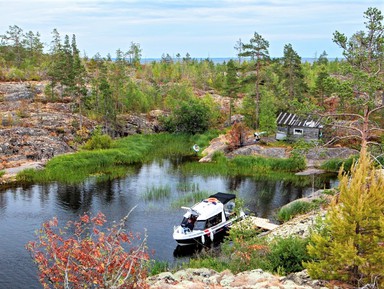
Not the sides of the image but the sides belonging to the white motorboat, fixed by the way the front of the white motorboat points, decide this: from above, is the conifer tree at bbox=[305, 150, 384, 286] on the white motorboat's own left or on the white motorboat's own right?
on the white motorboat's own left

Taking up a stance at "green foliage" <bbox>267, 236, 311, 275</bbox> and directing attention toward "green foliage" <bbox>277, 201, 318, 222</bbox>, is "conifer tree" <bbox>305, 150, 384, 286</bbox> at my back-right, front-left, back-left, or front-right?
back-right

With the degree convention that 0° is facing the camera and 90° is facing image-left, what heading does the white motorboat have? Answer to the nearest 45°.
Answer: approximately 45°

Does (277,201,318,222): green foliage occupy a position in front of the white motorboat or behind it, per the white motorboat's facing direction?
behind

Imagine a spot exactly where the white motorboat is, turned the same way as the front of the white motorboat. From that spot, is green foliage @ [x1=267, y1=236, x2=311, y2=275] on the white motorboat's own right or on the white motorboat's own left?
on the white motorboat's own left

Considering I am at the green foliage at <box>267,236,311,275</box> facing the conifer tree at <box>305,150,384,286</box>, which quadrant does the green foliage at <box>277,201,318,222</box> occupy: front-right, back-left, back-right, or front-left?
back-left
